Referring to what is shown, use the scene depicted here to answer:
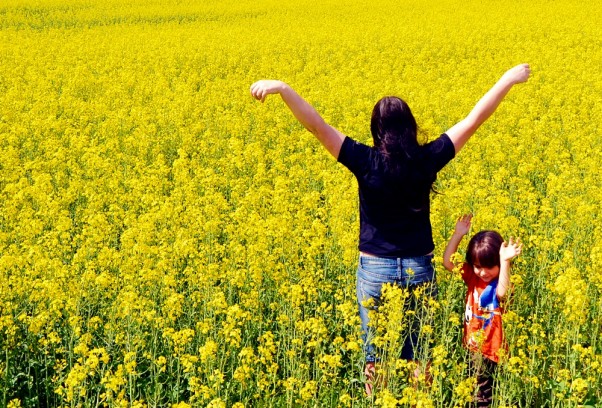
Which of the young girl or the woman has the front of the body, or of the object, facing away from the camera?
the woman

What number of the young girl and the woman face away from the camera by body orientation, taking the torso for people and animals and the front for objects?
1

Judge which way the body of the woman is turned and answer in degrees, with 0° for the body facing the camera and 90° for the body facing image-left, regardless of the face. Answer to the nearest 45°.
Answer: approximately 180°

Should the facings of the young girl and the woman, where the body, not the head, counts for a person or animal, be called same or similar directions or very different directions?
very different directions
